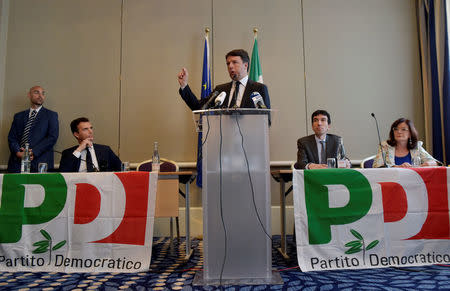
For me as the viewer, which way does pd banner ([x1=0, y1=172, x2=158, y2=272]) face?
facing the viewer

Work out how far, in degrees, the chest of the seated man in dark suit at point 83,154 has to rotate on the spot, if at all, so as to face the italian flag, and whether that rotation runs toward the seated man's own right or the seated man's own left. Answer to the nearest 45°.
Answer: approximately 90° to the seated man's own left

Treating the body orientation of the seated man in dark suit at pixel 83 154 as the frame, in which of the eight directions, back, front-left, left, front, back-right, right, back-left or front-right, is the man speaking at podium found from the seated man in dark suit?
front-left

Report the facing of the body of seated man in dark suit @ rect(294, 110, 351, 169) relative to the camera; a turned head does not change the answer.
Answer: toward the camera

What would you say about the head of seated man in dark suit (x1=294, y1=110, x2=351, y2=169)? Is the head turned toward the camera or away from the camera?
toward the camera

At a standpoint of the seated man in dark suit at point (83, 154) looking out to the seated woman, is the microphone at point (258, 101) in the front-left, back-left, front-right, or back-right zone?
front-right

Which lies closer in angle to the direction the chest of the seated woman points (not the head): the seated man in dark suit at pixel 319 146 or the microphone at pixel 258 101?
the microphone

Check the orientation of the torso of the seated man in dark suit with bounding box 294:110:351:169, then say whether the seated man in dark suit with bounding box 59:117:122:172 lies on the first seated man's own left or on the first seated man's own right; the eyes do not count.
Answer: on the first seated man's own right

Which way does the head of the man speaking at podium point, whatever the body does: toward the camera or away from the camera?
toward the camera

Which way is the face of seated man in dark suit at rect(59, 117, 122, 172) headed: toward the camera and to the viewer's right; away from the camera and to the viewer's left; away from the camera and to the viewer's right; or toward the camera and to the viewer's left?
toward the camera and to the viewer's right

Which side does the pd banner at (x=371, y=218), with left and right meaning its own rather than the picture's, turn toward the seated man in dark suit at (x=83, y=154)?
right

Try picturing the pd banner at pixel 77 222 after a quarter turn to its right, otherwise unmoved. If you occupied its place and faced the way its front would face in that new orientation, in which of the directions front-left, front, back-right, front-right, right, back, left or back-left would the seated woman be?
back

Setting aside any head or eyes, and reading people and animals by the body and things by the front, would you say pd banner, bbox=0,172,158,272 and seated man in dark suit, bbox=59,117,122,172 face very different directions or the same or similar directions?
same or similar directions

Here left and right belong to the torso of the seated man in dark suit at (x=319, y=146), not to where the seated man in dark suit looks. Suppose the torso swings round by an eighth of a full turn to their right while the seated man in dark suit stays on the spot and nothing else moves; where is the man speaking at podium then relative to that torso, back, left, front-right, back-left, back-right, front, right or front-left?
front

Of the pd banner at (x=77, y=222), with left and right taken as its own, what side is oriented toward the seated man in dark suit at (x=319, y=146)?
left

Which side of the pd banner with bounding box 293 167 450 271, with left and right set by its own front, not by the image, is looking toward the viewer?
front

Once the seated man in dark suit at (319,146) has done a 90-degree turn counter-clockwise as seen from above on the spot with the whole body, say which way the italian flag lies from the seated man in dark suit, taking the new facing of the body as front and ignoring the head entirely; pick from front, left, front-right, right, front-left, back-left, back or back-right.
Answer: back-left
